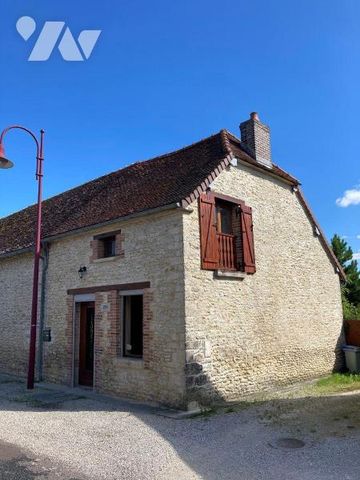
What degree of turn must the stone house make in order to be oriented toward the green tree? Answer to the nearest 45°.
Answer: approximately 180°

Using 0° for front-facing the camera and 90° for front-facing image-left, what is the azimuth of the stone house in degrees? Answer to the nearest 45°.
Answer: approximately 45°
